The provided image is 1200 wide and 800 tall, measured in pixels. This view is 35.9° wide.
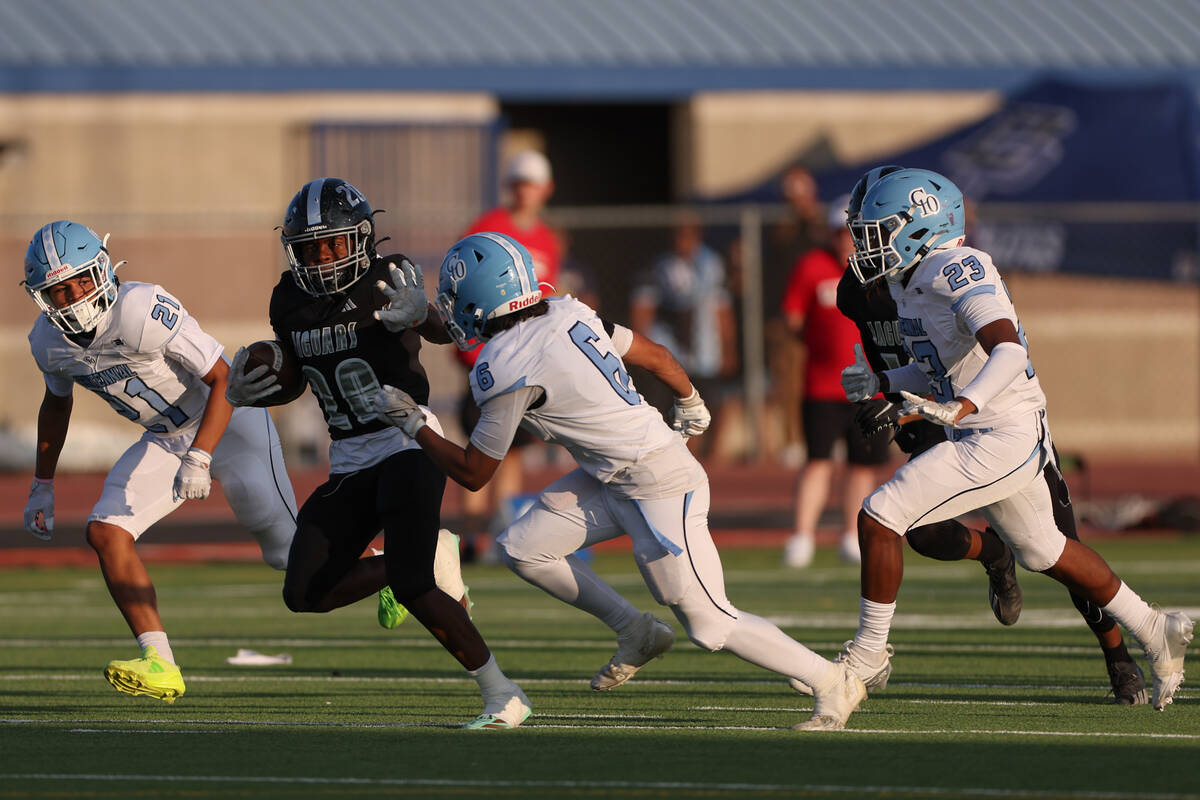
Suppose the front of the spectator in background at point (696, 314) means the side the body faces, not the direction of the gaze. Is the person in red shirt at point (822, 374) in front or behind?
in front

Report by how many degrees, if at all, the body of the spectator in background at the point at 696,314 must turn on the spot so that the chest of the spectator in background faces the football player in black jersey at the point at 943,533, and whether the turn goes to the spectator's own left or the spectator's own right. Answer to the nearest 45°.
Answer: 0° — they already face them

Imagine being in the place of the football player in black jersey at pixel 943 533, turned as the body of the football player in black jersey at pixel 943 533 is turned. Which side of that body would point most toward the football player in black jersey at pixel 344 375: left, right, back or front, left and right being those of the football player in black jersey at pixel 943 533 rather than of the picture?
front

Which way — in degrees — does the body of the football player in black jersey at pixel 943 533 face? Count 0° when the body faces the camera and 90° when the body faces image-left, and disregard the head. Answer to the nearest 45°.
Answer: approximately 45°

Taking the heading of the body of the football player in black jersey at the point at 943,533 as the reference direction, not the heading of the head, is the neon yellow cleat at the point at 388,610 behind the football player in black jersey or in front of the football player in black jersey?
in front

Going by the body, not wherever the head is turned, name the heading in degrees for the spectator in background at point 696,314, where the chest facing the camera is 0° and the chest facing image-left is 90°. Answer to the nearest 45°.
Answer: approximately 0°

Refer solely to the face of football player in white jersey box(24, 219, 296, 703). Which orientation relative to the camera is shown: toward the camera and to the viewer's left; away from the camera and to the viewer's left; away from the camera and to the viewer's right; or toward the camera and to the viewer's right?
toward the camera and to the viewer's right

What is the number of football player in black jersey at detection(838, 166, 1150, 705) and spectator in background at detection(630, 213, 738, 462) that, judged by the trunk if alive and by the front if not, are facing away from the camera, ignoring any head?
0

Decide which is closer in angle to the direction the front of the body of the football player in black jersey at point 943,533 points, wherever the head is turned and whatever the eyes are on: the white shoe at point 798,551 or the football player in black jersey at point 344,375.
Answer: the football player in black jersey
